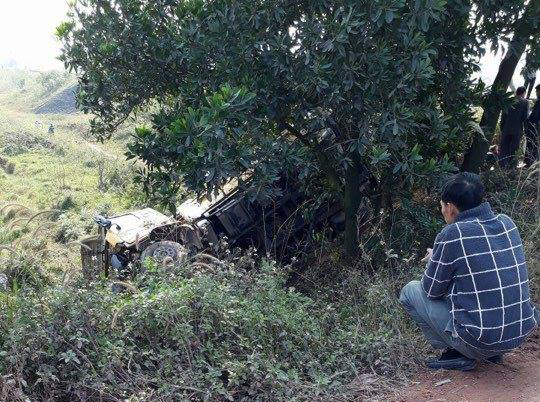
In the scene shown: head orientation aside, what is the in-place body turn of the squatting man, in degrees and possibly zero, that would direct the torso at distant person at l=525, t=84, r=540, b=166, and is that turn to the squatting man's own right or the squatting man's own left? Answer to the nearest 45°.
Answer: approximately 45° to the squatting man's own right

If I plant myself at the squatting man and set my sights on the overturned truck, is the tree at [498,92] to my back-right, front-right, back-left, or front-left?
front-right

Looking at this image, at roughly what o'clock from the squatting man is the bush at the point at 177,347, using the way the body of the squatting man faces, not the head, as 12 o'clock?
The bush is roughly at 10 o'clock from the squatting man.

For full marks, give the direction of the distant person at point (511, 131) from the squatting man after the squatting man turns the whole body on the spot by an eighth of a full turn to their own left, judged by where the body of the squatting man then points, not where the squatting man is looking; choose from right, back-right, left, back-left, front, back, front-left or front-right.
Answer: right

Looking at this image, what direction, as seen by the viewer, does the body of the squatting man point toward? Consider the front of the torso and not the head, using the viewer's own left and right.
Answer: facing away from the viewer and to the left of the viewer

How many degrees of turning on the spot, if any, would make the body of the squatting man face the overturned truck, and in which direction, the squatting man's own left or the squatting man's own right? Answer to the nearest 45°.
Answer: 0° — they already face it

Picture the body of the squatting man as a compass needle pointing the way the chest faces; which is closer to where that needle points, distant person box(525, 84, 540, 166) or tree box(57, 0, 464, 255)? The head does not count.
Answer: the tree

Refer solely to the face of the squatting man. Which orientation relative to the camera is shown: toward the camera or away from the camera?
away from the camera

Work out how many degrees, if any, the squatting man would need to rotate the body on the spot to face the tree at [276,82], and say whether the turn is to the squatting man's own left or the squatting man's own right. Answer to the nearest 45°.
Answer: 0° — they already face it
